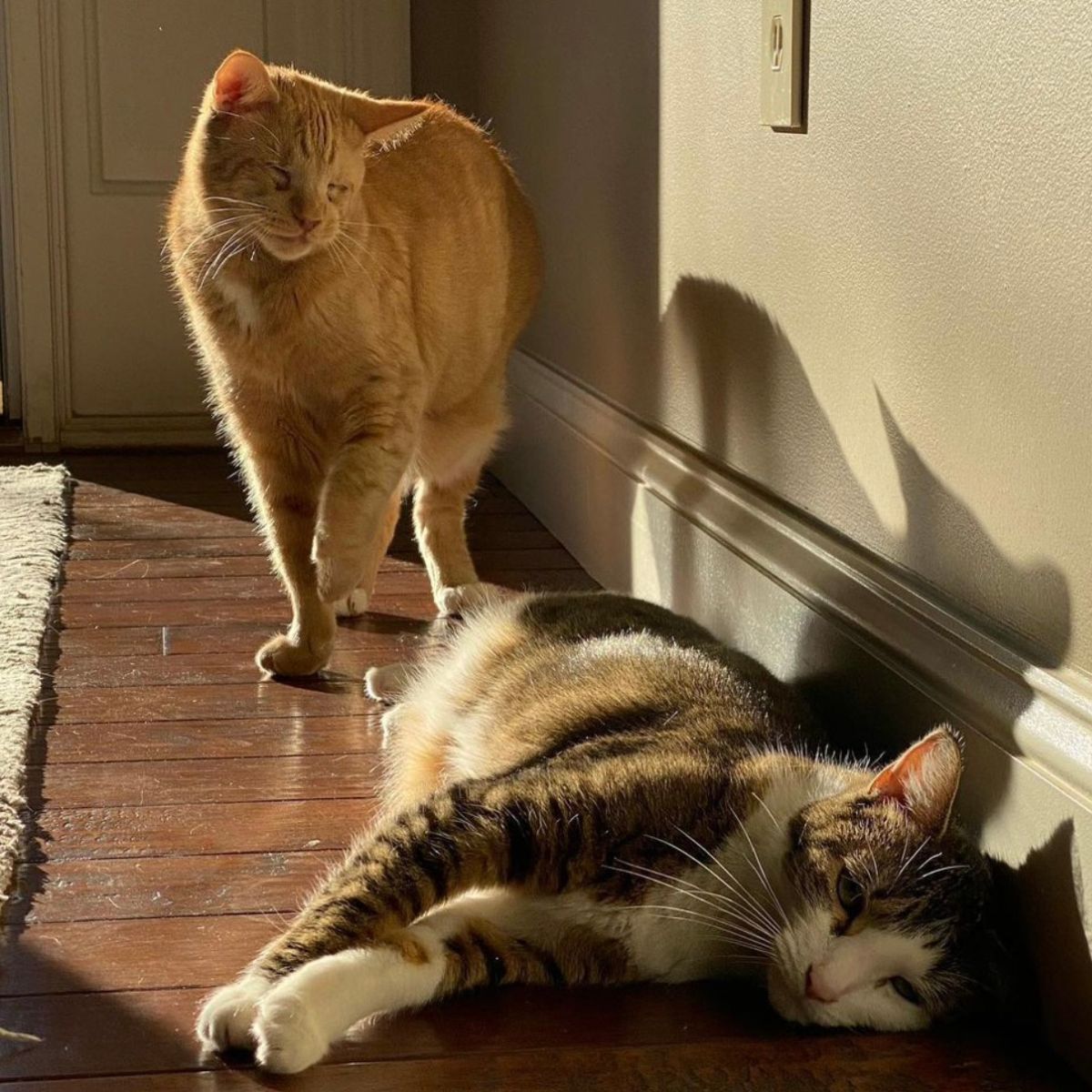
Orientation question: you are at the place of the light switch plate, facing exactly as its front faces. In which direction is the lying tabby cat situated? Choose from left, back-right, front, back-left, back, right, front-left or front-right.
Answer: front-left

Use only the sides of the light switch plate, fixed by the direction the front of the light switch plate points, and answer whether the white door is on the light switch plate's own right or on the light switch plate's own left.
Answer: on the light switch plate's own right

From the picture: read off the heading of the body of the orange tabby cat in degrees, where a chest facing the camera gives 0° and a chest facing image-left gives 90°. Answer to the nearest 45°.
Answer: approximately 45°

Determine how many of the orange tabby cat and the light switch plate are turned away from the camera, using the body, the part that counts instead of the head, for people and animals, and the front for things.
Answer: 0

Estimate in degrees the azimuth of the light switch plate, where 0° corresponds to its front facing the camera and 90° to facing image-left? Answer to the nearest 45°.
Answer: approximately 45°

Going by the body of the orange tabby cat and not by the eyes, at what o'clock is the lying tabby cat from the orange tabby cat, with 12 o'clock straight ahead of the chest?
The lying tabby cat is roughly at 10 o'clock from the orange tabby cat.
